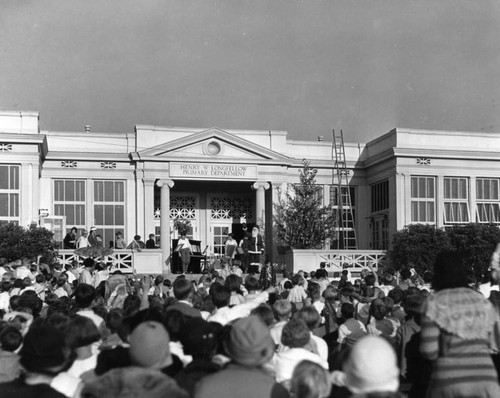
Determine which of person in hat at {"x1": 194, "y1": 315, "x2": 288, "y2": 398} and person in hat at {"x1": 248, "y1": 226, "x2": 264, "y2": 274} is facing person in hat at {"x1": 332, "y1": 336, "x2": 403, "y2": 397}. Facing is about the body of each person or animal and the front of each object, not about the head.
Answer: person in hat at {"x1": 248, "y1": 226, "x2": 264, "y2": 274}

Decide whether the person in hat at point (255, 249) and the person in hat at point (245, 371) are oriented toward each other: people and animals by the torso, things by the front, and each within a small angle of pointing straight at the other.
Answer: yes

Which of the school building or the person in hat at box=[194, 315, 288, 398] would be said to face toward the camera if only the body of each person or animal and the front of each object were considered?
the school building

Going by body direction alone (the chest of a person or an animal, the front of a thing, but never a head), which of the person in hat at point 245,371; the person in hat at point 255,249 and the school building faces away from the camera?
the person in hat at point 245,371

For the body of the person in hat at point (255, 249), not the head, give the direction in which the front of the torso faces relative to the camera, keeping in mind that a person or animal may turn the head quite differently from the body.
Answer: toward the camera

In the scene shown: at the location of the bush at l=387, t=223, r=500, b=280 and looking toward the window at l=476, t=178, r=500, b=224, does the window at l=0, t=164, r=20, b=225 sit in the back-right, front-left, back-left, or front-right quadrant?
back-left

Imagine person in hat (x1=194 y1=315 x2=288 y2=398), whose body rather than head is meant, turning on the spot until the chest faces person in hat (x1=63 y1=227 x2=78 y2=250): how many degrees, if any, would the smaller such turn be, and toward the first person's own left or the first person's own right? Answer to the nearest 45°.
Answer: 0° — they already face them

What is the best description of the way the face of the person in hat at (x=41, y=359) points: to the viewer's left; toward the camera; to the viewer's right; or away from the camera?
away from the camera

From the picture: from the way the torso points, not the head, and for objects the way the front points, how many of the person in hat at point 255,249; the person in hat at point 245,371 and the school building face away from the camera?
1

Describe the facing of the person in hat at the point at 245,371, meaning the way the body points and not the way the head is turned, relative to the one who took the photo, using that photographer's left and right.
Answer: facing away from the viewer

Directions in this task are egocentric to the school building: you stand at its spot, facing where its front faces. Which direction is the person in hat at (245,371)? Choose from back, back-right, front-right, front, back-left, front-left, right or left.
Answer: front

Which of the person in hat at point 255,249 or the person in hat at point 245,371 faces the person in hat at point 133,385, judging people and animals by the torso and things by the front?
the person in hat at point 255,249

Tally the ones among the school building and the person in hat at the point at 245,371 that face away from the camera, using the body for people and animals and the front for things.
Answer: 1

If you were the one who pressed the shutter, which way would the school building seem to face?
facing the viewer

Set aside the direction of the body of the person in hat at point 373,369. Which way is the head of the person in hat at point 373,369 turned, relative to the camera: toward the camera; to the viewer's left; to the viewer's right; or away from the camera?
away from the camera

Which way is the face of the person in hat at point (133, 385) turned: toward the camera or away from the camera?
away from the camera

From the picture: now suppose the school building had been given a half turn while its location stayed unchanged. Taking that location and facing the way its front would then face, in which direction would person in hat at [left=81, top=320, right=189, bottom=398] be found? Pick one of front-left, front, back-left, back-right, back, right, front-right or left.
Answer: back

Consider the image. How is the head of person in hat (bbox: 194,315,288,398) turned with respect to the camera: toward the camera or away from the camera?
away from the camera

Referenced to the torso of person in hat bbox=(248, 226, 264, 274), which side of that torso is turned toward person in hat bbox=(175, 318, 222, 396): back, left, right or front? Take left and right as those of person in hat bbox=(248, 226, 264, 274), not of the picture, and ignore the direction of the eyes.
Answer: front

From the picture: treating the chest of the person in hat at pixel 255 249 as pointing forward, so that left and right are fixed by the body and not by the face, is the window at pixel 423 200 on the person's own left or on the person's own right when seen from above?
on the person's own left

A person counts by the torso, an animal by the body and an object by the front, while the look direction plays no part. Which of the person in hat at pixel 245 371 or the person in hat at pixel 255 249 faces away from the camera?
the person in hat at pixel 245 371
